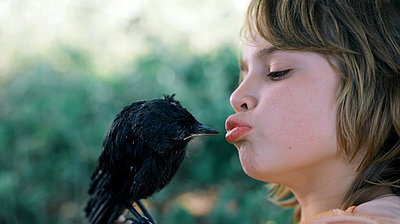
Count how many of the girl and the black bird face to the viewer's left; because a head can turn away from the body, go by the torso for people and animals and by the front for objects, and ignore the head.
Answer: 1

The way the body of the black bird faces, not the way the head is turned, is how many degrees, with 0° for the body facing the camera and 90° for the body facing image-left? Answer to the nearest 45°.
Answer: approximately 270°

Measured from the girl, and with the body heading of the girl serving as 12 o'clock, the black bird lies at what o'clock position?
The black bird is roughly at 11 o'clock from the girl.

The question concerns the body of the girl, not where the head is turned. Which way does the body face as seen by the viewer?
to the viewer's left

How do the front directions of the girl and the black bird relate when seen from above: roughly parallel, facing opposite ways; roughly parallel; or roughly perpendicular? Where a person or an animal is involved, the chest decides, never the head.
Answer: roughly parallel, facing opposite ways

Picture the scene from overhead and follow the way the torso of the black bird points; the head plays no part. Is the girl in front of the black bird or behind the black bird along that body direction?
in front

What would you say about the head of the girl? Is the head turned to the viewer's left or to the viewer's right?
to the viewer's left
